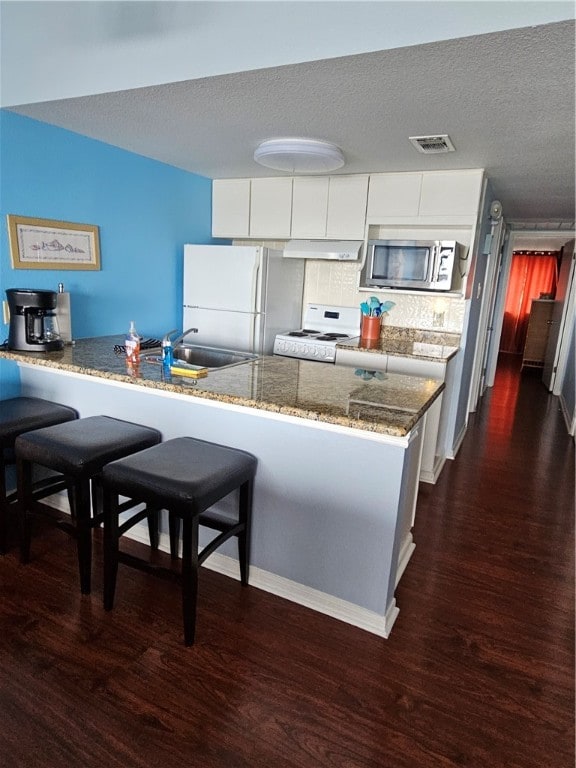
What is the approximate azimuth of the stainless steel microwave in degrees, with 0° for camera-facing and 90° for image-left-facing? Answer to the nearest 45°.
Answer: approximately 0°

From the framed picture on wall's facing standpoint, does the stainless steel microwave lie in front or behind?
in front

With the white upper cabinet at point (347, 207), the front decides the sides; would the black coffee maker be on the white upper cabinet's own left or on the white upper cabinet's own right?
on the white upper cabinet's own right

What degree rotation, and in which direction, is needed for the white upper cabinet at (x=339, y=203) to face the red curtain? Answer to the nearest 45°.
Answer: approximately 135° to its left

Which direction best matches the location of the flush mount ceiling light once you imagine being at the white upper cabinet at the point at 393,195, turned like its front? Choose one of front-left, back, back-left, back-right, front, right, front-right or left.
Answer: front-right

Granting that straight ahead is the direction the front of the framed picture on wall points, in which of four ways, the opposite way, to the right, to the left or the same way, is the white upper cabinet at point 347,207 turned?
to the right

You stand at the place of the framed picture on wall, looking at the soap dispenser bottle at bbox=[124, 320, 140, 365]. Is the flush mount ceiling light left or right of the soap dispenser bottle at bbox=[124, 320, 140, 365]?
left

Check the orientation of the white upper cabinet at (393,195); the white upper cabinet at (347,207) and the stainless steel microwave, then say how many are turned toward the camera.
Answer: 3

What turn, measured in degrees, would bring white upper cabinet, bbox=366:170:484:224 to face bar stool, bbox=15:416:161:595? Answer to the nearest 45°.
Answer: approximately 45° to its right

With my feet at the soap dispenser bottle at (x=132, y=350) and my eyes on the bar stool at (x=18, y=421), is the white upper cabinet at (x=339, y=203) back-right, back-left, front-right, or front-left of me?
back-right

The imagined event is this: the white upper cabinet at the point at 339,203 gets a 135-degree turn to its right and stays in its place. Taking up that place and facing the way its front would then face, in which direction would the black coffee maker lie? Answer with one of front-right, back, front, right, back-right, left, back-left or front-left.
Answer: left
